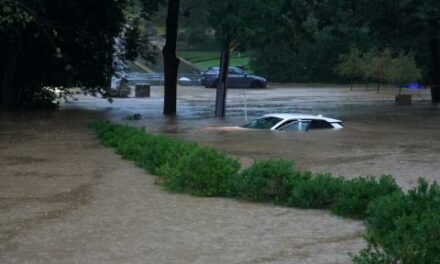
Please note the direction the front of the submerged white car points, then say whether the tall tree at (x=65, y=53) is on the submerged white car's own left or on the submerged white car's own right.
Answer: on the submerged white car's own right

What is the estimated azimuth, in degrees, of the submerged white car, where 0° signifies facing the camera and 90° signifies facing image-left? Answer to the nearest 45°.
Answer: approximately 45°

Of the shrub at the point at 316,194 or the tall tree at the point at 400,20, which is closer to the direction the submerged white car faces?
the shrub

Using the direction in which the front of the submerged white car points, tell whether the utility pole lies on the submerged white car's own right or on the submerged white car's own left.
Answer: on the submerged white car's own right

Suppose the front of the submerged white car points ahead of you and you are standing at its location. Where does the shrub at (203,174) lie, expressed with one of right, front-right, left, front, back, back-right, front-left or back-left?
front-left

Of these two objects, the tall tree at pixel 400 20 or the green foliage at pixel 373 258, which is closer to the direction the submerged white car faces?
the green foliage
